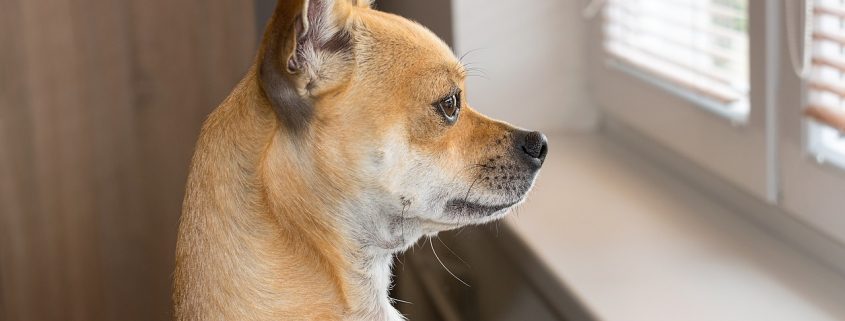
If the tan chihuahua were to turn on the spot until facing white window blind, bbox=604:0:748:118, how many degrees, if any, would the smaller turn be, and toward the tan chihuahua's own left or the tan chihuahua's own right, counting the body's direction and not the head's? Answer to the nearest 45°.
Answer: approximately 45° to the tan chihuahua's own left

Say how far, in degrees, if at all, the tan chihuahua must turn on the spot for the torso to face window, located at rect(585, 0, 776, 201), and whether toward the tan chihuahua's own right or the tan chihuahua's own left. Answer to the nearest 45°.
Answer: approximately 45° to the tan chihuahua's own left

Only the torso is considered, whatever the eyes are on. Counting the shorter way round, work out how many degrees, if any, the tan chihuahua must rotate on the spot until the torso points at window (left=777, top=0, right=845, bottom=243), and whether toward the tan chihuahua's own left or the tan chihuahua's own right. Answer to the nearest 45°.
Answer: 0° — it already faces it

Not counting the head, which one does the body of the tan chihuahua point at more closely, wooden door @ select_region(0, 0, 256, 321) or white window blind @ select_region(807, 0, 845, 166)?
the white window blind

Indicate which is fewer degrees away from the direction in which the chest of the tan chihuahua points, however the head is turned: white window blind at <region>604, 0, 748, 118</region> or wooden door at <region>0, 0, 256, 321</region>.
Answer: the white window blind

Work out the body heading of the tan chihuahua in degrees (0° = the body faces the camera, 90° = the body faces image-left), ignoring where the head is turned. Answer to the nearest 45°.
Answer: approximately 270°
